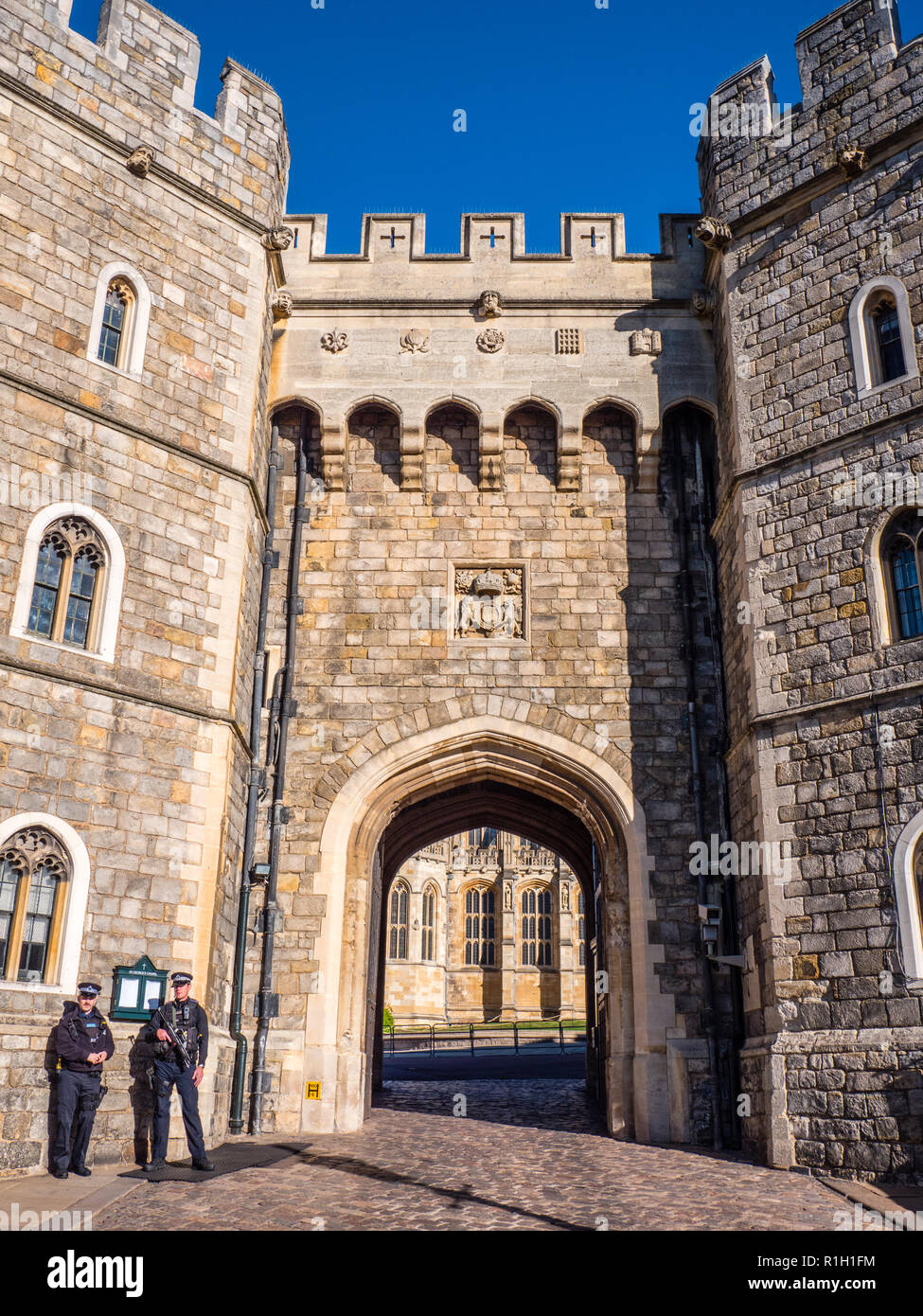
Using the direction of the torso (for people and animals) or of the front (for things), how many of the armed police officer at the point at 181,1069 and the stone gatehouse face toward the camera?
2

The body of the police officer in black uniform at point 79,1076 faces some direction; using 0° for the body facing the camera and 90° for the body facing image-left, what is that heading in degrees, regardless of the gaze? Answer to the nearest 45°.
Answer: approximately 315°

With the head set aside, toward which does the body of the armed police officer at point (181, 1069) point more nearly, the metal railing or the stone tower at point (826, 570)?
the stone tower

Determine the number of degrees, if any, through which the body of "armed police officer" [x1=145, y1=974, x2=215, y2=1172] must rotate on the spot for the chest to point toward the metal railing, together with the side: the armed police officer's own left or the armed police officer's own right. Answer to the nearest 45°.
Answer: approximately 180°

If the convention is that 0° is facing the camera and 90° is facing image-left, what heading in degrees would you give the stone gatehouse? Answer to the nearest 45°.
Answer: approximately 0°

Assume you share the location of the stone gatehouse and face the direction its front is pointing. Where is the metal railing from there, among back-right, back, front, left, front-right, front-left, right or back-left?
back
